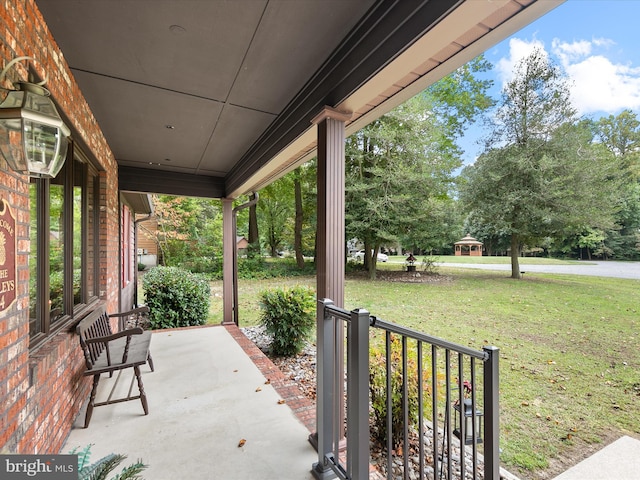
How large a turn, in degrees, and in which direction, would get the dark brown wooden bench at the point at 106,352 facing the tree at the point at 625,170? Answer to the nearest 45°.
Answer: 0° — it already faces it

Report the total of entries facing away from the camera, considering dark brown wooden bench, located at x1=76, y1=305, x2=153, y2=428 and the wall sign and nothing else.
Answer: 0

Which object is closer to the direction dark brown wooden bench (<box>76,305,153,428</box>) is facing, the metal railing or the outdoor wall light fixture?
the metal railing

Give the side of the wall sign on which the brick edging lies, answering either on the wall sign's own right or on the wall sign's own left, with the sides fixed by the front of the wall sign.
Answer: on the wall sign's own left

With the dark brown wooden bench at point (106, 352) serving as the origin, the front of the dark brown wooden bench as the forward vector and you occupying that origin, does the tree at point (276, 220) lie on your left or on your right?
on your left

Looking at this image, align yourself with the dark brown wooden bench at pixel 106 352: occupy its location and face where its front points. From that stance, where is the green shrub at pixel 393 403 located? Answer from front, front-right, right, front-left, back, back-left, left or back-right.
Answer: front-right

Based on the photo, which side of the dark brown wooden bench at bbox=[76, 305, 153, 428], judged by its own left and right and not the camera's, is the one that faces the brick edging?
front

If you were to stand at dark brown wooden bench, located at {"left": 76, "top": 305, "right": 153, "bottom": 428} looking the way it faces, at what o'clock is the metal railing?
The metal railing is roughly at 2 o'clock from the dark brown wooden bench.

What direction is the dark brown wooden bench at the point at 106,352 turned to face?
to the viewer's right

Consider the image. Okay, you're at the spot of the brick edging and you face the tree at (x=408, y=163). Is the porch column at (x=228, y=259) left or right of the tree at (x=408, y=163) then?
left

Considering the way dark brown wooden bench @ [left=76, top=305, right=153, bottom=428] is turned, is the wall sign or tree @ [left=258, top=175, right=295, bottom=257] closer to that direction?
the tree
